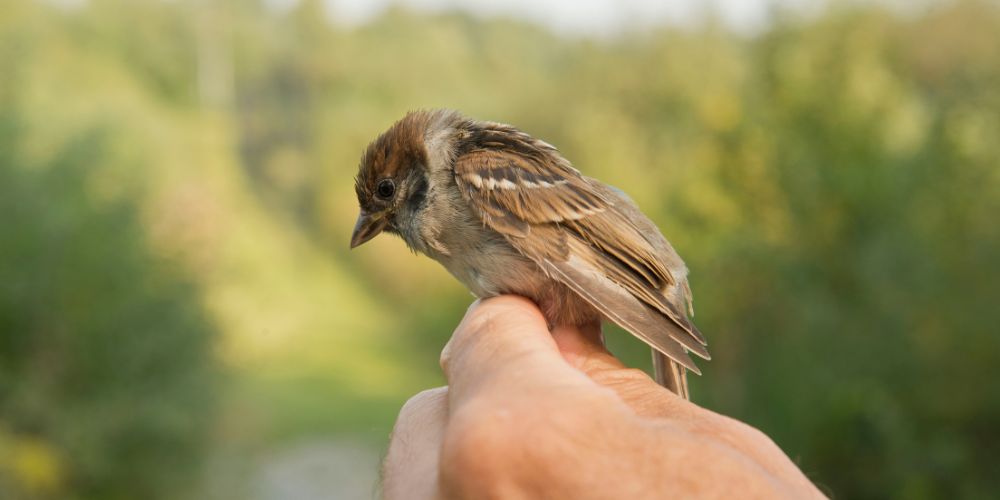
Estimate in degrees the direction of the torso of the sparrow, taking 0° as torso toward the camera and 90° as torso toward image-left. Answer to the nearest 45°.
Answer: approximately 90°
